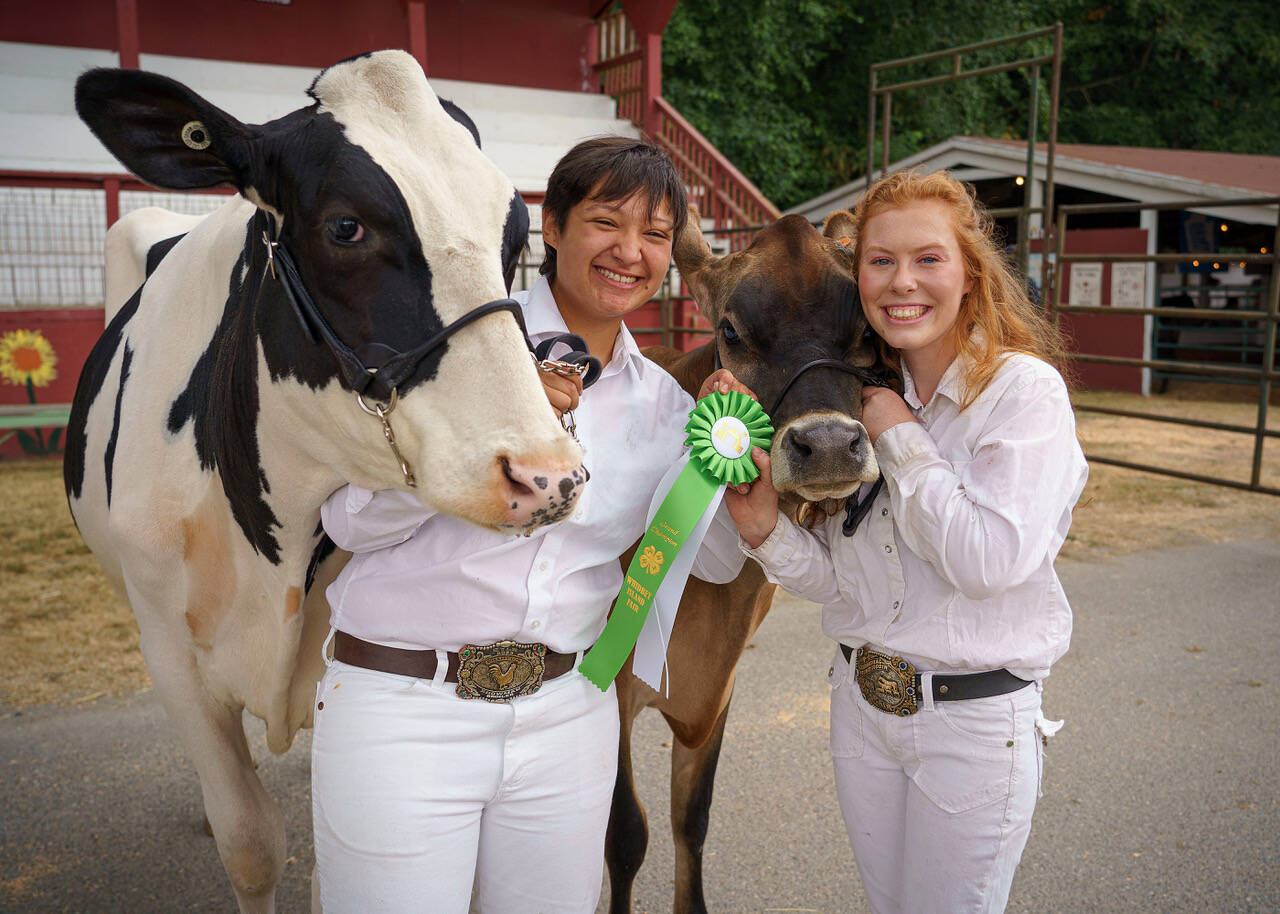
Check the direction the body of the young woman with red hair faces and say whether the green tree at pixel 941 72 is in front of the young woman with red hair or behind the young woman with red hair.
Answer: behind

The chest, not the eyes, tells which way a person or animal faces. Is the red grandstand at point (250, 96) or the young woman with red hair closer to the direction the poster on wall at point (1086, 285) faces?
the young woman with red hair

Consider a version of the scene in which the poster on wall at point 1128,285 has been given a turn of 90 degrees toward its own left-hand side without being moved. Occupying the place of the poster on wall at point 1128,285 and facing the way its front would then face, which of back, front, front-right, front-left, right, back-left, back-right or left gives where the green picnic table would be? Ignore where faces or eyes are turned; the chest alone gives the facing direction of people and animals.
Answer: back-right

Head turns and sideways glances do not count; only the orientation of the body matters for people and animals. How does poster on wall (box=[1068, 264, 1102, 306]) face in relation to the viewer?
toward the camera

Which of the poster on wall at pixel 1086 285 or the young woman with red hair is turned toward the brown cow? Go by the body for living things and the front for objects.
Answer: the poster on wall

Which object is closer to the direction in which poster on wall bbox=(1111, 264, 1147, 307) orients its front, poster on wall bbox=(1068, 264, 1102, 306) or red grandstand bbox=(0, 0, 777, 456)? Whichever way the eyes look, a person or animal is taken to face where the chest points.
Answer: the red grandstand

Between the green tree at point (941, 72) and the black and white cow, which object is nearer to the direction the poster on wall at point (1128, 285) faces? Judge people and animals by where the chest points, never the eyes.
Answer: the black and white cow

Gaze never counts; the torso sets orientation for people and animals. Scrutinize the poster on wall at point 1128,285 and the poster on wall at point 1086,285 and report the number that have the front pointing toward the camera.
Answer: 2

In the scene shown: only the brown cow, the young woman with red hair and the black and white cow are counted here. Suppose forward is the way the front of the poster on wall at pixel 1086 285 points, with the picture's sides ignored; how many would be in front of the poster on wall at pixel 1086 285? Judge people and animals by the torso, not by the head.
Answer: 3

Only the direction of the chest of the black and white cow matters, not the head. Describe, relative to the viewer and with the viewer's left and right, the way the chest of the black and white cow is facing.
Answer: facing the viewer and to the right of the viewer

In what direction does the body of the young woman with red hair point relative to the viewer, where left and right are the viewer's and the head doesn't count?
facing the viewer and to the left of the viewer

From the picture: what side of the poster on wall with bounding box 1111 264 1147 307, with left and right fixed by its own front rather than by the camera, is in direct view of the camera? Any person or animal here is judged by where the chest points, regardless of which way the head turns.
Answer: front

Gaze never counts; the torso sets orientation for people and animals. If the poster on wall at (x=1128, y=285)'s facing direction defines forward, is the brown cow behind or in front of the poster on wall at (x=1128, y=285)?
in front

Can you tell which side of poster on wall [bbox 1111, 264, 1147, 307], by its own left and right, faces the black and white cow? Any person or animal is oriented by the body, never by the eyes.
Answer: front

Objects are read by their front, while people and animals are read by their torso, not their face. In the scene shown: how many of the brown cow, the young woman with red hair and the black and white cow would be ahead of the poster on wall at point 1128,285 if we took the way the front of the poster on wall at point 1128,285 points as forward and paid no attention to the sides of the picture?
3
